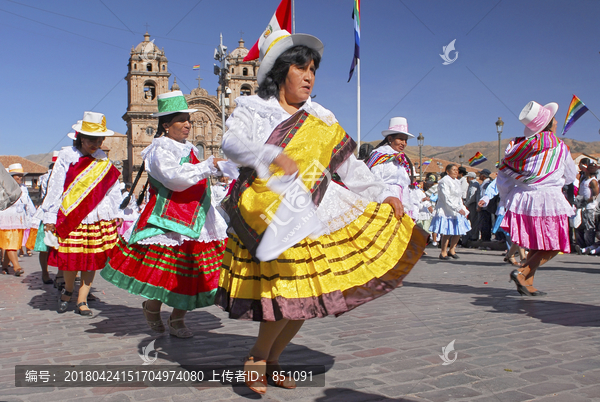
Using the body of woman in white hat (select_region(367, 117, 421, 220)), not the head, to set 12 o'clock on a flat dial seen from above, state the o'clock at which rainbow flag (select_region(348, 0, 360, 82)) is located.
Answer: The rainbow flag is roughly at 7 o'clock from the woman in white hat.

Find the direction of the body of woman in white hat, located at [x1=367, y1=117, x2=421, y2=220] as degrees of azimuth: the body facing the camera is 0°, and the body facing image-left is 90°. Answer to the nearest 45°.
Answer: approximately 315°

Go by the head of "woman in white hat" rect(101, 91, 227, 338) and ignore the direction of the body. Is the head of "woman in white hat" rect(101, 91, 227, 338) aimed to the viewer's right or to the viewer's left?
to the viewer's right

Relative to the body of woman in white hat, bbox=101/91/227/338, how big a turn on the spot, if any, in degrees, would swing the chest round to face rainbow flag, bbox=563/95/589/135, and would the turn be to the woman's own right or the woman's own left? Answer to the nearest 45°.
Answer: approximately 90° to the woman's own left

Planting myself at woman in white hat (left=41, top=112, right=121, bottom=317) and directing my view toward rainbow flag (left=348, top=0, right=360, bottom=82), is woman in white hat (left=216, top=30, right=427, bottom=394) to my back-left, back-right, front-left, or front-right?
back-right

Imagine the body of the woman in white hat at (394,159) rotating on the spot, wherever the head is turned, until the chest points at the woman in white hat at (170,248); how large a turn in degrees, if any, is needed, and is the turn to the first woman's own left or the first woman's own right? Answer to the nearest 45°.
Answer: approximately 90° to the first woman's own right
